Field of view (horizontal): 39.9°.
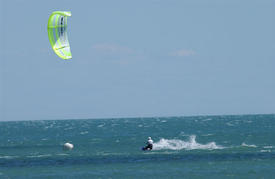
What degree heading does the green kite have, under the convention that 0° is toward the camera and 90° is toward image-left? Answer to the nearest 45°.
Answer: approximately 90°
